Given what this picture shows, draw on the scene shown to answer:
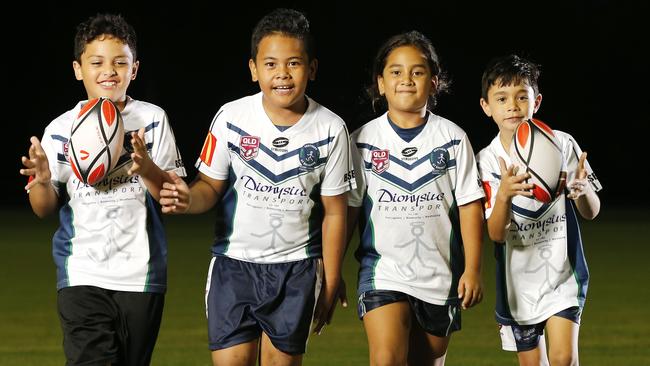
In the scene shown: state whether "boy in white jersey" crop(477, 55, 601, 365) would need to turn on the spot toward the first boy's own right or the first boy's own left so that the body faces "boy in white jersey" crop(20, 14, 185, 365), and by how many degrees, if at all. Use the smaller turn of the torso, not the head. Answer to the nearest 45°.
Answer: approximately 45° to the first boy's own right

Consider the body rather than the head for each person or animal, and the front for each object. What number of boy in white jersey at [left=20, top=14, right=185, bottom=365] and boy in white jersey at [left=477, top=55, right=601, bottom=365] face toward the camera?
2

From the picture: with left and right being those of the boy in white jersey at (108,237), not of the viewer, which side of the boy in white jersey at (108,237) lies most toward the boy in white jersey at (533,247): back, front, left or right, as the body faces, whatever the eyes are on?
left

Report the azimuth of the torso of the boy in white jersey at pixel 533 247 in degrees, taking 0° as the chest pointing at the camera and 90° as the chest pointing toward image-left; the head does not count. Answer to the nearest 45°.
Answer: approximately 0°

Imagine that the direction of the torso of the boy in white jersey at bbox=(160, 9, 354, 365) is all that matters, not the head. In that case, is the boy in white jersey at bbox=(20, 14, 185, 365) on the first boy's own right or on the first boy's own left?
on the first boy's own right

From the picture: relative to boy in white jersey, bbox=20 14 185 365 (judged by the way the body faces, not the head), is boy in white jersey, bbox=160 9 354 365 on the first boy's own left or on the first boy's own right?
on the first boy's own left

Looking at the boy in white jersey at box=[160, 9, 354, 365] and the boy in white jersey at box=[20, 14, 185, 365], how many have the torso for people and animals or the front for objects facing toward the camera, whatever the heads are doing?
2
